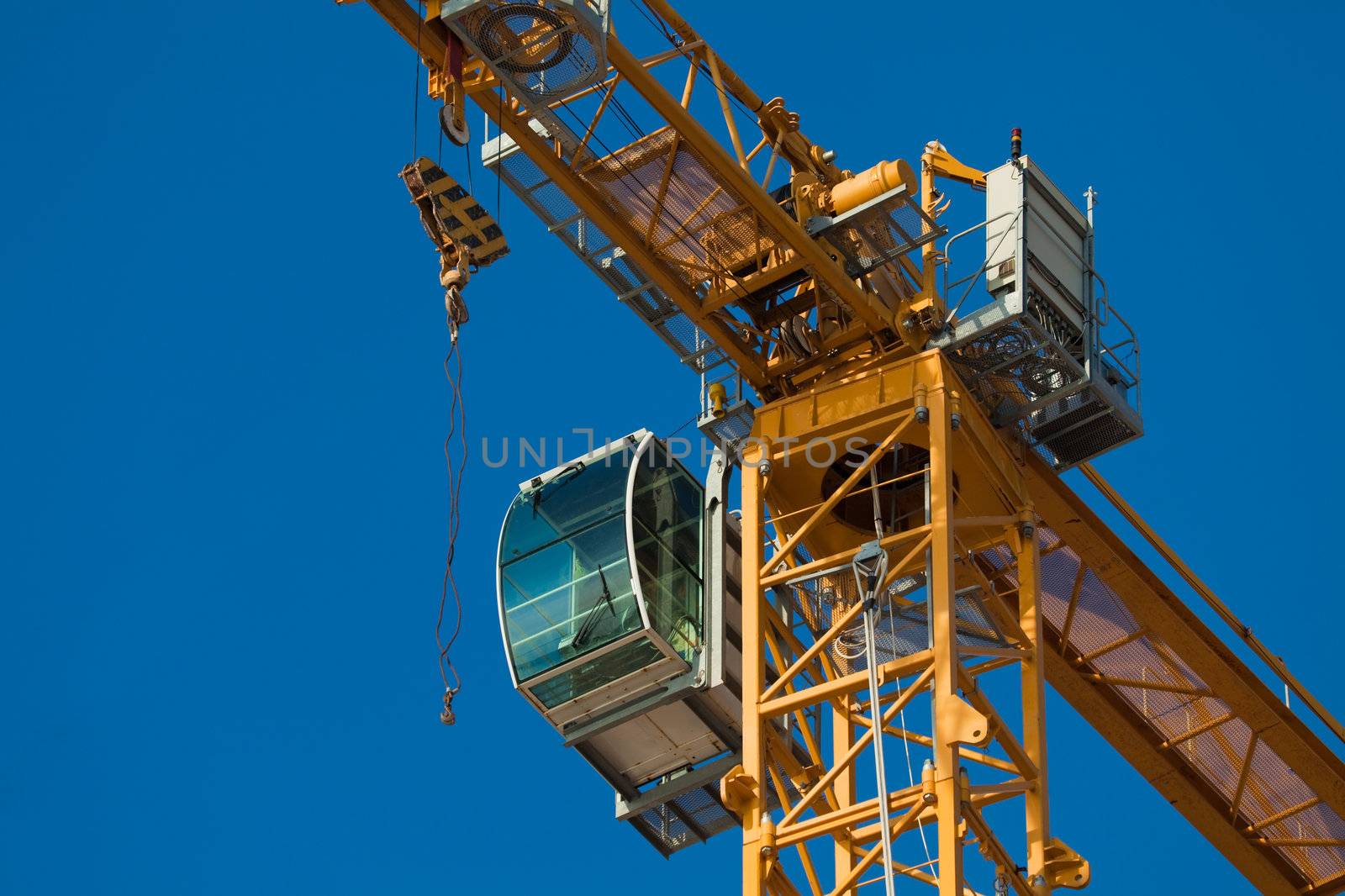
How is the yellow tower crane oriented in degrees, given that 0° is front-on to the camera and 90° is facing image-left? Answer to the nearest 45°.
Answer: approximately 45°
